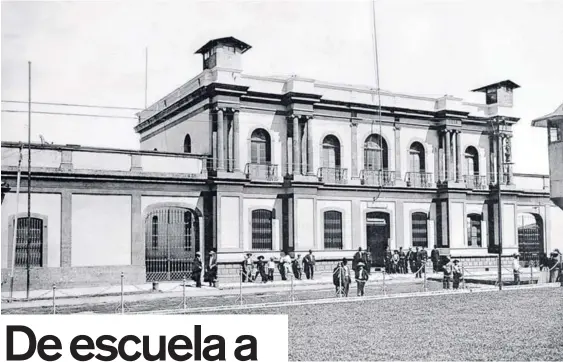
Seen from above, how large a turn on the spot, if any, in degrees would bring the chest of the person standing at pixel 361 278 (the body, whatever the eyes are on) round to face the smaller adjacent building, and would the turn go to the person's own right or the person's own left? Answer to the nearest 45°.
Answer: approximately 90° to the person's own left

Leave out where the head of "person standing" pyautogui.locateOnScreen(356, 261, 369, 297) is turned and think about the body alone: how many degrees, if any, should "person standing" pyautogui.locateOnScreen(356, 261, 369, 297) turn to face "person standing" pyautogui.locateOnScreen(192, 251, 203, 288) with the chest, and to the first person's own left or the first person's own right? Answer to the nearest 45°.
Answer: approximately 135° to the first person's own right

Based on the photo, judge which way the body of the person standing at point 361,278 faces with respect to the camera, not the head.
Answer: toward the camera

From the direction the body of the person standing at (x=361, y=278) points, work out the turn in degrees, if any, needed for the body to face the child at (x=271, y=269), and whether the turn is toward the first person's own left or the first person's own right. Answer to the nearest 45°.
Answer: approximately 135° to the first person's own right

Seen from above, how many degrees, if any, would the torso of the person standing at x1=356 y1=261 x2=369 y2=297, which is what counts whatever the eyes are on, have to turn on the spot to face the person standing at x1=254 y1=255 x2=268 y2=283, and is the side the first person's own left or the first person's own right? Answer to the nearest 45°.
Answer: approximately 135° to the first person's own right

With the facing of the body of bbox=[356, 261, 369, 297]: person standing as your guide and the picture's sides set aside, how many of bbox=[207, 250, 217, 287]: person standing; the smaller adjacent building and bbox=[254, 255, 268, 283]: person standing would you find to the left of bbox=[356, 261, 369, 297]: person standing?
1
